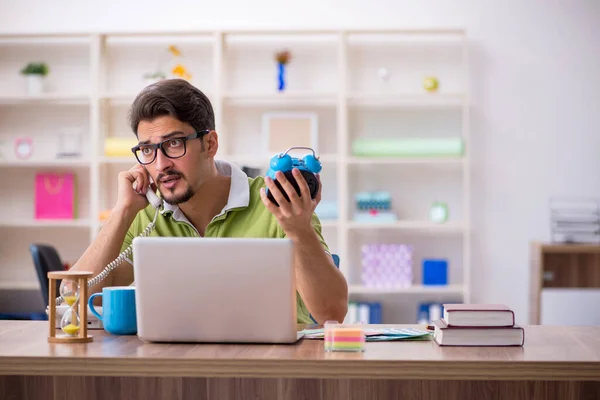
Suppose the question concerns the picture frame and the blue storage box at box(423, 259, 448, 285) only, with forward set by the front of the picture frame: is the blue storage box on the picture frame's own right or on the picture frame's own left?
on the picture frame's own left

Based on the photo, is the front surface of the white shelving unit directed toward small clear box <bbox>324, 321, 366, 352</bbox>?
yes

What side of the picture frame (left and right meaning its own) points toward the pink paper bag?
right

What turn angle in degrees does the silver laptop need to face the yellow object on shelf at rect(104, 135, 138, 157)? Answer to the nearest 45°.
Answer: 0° — it already faces it

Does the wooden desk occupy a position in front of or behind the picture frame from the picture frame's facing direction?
in front

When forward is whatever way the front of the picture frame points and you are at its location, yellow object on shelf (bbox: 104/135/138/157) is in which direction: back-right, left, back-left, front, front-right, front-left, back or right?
right

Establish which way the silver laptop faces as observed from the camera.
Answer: facing away from the viewer

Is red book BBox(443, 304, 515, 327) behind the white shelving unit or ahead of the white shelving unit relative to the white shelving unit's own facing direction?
ahead

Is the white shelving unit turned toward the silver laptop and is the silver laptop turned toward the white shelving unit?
yes

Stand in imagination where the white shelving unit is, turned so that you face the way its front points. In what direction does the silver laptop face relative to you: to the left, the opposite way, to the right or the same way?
the opposite way
